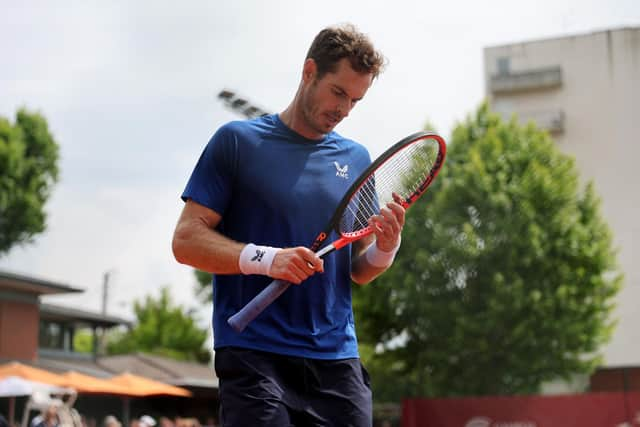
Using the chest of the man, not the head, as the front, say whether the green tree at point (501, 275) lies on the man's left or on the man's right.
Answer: on the man's left

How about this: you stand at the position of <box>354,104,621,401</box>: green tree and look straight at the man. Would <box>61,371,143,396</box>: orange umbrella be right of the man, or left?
right

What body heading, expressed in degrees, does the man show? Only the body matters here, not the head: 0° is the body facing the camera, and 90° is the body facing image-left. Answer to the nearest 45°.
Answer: approximately 315°

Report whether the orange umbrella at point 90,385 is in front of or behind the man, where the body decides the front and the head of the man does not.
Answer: behind

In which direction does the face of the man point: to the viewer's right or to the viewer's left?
to the viewer's right
